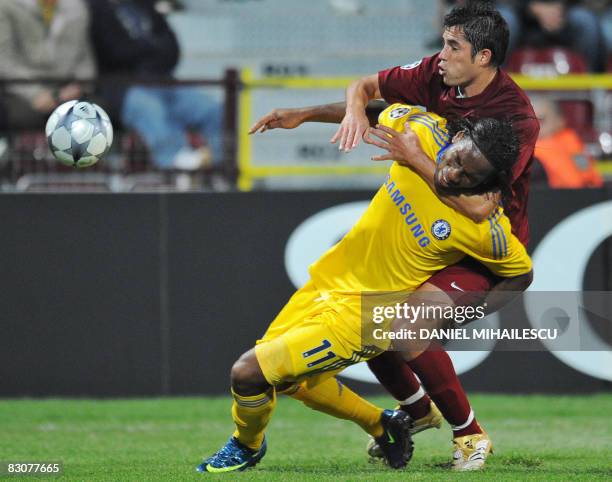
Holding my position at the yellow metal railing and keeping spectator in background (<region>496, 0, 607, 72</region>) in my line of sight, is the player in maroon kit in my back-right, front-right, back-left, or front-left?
back-right

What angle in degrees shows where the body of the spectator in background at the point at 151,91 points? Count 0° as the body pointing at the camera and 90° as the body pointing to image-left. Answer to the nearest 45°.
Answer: approximately 315°

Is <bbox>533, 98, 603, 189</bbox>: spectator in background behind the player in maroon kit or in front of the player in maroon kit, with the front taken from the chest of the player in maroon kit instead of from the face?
behind

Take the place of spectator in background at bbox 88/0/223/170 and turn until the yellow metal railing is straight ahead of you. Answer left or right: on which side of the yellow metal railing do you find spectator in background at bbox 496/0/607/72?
left

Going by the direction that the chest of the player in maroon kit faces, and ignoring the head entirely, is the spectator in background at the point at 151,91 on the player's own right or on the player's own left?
on the player's own right

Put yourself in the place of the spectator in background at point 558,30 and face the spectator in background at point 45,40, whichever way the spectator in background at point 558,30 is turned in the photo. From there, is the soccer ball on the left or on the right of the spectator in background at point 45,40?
left

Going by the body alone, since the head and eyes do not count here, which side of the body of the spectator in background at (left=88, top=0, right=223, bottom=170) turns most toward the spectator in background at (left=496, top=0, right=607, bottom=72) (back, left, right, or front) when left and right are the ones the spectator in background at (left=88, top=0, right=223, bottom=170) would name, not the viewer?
left

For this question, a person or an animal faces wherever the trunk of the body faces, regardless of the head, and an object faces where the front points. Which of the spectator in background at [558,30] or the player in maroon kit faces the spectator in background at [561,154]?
the spectator in background at [558,30]

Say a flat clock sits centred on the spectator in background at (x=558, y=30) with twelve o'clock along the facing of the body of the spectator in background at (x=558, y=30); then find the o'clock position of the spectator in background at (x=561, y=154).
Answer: the spectator in background at (x=561, y=154) is roughly at 12 o'clock from the spectator in background at (x=558, y=30).

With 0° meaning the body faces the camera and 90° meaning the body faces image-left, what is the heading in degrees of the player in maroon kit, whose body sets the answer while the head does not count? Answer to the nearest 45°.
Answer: approximately 45°
